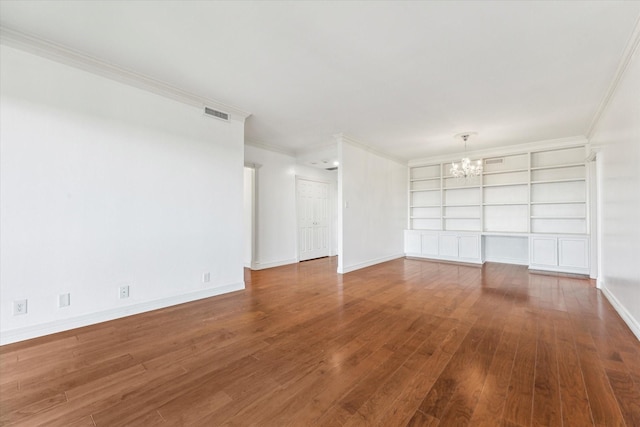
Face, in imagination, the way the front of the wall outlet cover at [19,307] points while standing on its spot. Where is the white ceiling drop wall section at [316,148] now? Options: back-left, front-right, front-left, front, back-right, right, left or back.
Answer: left

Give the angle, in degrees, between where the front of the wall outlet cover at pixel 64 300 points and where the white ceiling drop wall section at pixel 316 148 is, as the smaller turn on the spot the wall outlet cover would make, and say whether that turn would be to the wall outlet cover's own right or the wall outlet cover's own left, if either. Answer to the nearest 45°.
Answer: approximately 90° to the wall outlet cover's own left

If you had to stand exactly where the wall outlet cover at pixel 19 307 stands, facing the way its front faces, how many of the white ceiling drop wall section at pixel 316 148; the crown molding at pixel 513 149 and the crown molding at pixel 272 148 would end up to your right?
0

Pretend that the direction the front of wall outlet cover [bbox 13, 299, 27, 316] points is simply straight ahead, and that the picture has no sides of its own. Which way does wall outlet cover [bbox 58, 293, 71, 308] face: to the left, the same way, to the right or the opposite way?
the same way

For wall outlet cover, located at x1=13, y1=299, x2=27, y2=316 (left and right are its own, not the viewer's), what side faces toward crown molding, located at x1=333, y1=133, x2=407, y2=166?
left

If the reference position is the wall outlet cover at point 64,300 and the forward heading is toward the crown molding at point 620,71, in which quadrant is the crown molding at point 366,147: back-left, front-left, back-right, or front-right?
front-left

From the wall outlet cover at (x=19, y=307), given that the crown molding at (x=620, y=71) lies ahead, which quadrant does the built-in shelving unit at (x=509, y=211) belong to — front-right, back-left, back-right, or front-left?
front-left
